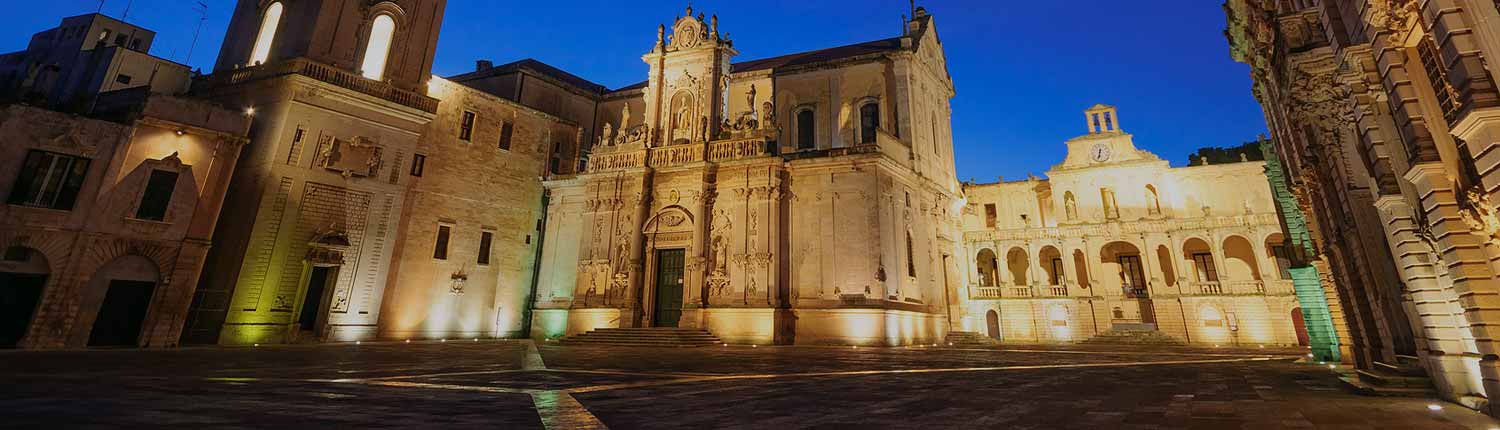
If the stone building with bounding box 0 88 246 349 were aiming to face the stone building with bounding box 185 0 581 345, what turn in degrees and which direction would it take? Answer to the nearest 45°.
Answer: approximately 90° to its left

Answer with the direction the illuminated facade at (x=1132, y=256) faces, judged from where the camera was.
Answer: facing the viewer

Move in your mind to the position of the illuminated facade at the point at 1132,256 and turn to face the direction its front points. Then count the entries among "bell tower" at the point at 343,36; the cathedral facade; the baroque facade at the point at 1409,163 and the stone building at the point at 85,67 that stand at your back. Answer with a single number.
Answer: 0

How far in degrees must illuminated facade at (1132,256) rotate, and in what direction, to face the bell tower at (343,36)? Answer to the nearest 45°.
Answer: approximately 45° to its right

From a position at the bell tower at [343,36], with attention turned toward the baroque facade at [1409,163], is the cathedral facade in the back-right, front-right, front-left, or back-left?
front-left

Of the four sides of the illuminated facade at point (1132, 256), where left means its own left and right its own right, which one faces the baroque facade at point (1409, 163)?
front

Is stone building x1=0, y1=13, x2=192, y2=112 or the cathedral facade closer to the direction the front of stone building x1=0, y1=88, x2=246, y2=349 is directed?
the cathedral facade

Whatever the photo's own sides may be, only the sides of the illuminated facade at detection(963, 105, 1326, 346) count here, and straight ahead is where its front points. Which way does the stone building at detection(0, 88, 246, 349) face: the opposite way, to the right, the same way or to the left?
to the left

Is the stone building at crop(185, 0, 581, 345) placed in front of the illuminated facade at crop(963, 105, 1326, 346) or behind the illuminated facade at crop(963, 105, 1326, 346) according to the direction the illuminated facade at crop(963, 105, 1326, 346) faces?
in front

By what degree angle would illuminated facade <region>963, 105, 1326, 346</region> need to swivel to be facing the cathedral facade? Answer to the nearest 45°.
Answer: approximately 45° to its right

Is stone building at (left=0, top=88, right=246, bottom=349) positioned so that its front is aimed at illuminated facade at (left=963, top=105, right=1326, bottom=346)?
no

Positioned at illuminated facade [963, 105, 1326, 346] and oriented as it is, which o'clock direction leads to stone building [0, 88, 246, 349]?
The stone building is roughly at 1 o'clock from the illuminated facade.

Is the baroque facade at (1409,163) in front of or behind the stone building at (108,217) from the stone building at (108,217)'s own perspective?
in front
